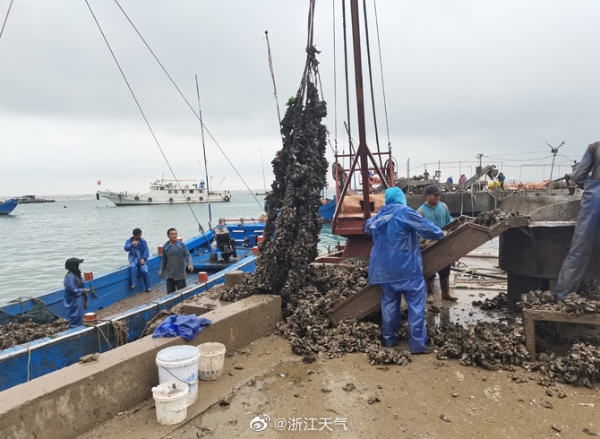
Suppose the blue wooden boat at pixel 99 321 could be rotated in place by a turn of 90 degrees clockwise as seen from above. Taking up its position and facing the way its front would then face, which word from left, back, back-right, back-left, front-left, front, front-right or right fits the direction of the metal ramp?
front

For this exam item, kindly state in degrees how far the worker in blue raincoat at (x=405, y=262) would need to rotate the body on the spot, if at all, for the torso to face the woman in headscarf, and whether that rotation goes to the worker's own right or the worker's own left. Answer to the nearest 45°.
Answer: approximately 135° to the worker's own left

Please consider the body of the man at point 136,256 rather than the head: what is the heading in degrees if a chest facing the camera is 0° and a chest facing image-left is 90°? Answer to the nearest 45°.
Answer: approximately 0°

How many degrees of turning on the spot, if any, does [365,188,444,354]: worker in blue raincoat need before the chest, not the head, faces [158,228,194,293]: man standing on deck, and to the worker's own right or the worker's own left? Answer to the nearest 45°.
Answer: approximately 90° to the worker's own left

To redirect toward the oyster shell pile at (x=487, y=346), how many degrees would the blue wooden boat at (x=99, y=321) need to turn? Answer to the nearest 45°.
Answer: approximately 90° to its right

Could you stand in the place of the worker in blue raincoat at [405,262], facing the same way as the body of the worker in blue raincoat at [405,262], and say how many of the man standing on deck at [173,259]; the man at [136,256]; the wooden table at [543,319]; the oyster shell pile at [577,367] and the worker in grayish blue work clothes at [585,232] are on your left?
2

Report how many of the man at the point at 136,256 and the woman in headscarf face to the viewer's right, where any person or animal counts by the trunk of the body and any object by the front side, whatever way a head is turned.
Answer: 1

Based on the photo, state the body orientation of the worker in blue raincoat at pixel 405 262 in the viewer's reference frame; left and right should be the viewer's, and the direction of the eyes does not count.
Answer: facing away from the viewer and to the right of the viewer

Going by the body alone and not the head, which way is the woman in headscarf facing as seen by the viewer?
to the viewer's right

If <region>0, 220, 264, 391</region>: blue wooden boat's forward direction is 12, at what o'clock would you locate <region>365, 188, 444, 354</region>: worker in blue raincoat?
The worker in blue raincoat is roughly at 3 o'clock from the blue wooden boat.

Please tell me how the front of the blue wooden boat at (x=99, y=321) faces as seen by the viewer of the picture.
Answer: facing away from the viewer and to the right of the viewer

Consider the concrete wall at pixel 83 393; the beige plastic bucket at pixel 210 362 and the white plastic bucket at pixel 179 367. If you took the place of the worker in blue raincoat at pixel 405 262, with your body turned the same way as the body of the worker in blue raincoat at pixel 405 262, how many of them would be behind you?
3
